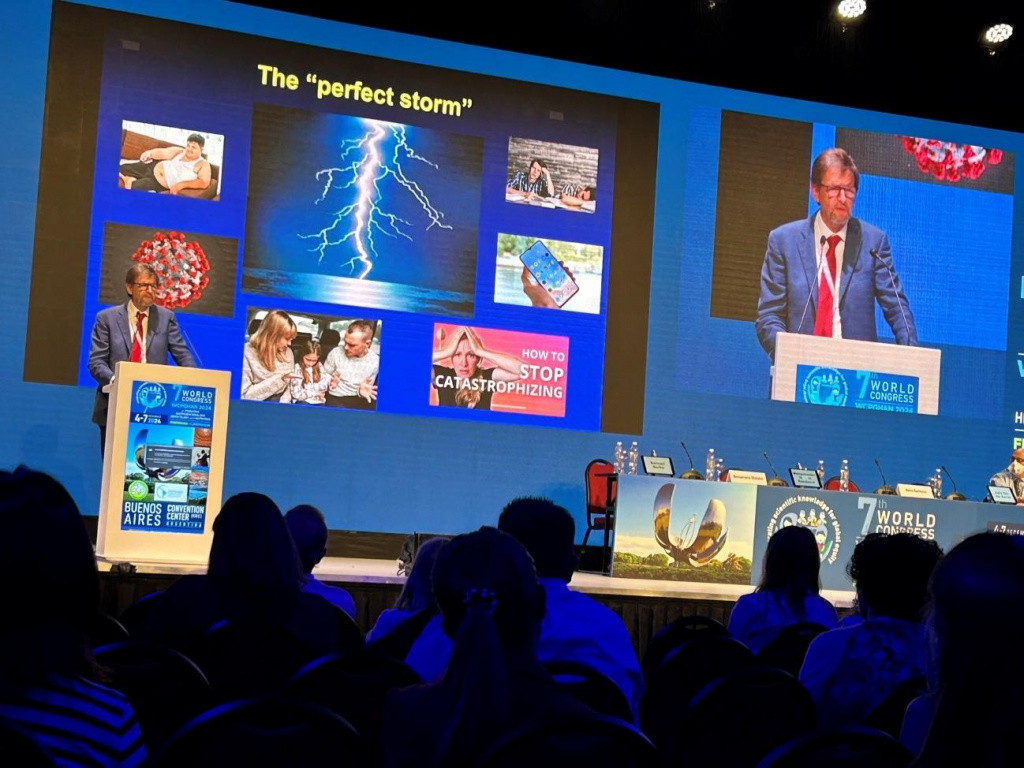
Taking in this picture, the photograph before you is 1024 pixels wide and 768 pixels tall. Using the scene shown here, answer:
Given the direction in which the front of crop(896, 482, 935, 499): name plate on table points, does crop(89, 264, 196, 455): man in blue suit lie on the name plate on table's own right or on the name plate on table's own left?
on the name plate on table's own right

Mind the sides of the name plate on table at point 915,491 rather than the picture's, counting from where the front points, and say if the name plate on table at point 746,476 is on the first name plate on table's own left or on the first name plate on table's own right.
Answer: on the first name plate on table's own right

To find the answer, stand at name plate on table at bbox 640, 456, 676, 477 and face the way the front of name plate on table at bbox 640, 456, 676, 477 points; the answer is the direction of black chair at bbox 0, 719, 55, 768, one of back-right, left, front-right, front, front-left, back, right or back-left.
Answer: front

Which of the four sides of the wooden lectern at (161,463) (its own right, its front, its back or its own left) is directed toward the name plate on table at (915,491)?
left

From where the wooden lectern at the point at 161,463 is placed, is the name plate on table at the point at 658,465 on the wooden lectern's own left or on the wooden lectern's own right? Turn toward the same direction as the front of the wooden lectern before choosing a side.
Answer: on the wooden lectern's own left

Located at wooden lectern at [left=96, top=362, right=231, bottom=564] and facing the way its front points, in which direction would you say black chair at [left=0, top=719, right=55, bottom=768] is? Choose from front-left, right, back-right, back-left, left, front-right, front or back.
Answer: front

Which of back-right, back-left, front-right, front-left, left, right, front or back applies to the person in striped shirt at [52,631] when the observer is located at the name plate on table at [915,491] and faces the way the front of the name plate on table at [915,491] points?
front

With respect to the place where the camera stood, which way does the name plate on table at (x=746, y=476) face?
facing the viewer

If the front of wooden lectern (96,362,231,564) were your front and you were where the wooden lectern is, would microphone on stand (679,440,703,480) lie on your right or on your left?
on your left

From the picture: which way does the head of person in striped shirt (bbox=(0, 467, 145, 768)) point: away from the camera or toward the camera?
away from the camera
